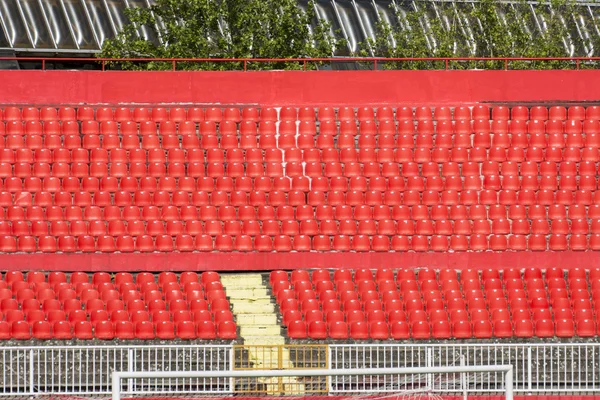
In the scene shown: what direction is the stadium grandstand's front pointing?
toward the camera

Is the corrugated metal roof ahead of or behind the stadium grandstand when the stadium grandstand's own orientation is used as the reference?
behind
